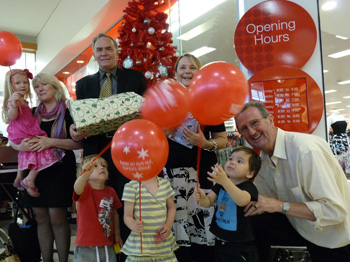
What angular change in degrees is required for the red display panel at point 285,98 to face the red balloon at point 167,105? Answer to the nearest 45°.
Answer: approximately 45° to its right

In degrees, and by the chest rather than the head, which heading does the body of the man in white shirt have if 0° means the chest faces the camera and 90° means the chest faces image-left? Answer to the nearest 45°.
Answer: approximately 45°

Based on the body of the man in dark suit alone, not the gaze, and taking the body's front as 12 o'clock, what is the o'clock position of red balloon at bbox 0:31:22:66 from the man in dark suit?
The red balloon is roughly at 4 o'clock from the man in dark suit.

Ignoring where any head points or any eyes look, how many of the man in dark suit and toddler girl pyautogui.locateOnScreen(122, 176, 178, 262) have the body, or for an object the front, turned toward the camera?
2

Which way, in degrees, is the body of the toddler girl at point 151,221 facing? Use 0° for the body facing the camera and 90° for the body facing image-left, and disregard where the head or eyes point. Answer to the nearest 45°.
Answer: approximately 0°

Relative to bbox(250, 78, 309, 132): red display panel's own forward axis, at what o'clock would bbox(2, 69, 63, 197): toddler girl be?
The toddler girl is roughly at 2 o'clock from the red display panel.

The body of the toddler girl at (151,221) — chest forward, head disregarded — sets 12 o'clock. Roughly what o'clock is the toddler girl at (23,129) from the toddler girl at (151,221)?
the toddler girl at (23,129) is roughly at 4 o'clock from the toddler girl at (151,221).
